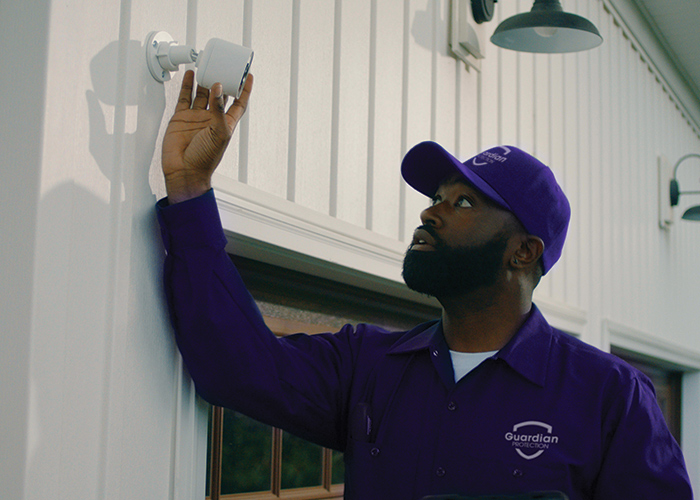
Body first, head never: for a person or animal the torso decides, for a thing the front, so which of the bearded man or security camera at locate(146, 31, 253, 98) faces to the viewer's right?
the security camera

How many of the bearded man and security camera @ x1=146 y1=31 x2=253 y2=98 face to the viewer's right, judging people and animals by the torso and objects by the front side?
1

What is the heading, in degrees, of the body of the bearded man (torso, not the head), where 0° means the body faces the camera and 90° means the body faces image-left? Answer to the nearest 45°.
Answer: approximately 45°

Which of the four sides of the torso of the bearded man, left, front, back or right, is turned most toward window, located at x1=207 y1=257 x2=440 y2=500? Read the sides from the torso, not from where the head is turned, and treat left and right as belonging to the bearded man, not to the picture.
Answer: right

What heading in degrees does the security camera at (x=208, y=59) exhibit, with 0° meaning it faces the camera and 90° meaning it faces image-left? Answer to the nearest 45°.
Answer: approximately 270°
